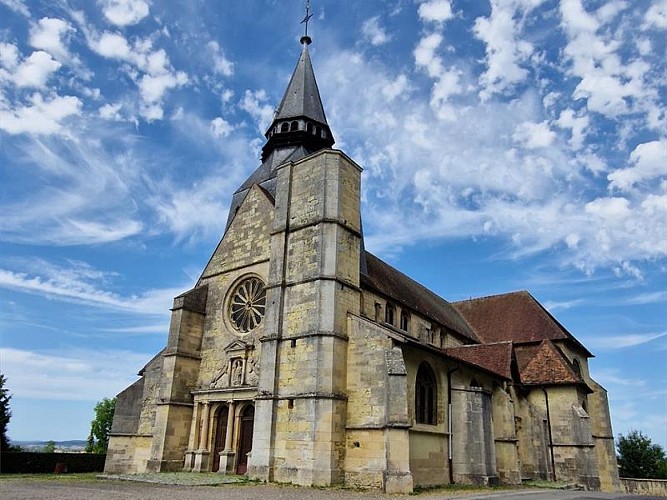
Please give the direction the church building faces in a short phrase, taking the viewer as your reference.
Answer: facing the viewer and to the left of the viewer

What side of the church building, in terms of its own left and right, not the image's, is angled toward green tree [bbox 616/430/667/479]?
back
